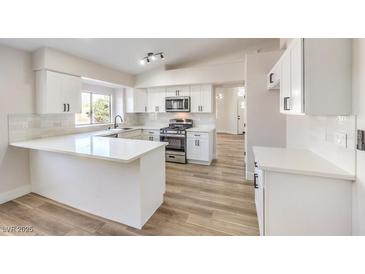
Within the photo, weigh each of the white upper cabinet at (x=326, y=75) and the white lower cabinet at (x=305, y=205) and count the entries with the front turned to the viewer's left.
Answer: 2

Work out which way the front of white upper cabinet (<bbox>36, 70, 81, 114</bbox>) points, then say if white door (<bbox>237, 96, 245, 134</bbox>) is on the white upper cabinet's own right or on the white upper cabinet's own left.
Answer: on the white upper cabinet's own left

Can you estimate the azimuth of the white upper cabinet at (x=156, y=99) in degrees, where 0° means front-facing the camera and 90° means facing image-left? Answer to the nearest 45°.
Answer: approximately 0°

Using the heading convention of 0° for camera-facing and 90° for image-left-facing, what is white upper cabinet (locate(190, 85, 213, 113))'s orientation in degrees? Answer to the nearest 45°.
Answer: approximately 0°

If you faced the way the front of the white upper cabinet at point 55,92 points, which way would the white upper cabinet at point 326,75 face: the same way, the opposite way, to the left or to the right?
the opposite way

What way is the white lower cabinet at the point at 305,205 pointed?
to the viewer's left
